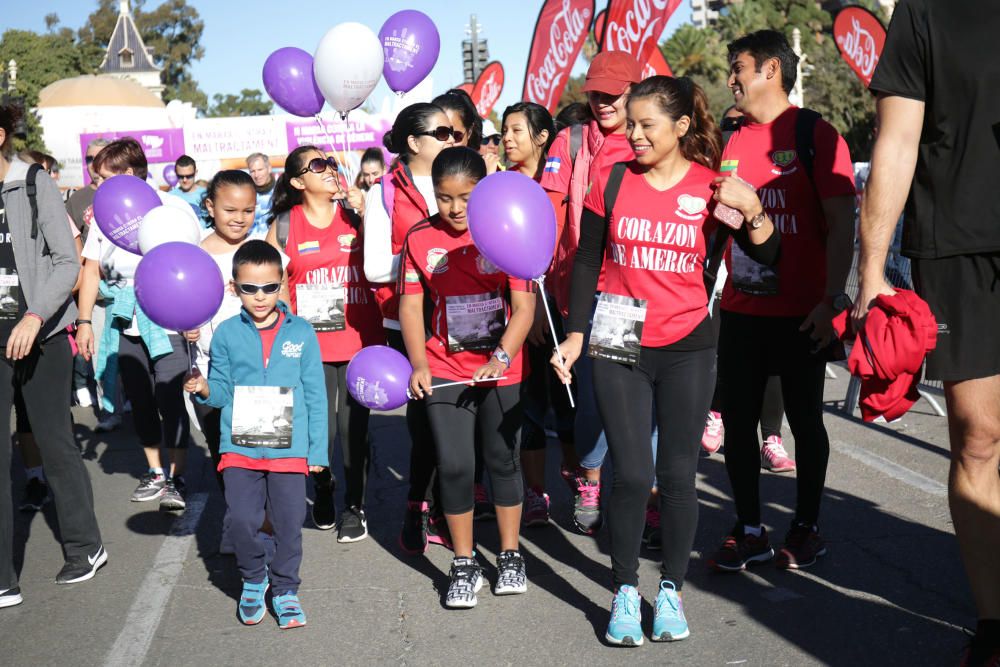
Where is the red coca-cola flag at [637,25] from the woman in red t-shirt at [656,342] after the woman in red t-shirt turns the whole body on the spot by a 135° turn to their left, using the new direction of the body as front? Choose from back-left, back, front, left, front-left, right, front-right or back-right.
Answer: front-left

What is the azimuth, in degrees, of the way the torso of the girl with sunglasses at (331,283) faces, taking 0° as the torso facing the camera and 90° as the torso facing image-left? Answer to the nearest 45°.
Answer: approximately 0°

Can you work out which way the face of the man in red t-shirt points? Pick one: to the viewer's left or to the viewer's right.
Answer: to the viewer's left

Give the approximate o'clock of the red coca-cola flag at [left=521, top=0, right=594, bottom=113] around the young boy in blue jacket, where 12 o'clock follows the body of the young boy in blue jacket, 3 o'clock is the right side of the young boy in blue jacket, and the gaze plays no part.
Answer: The red coca-cola flag is roughly at 7 o'clock from the young boy in blue jacket.

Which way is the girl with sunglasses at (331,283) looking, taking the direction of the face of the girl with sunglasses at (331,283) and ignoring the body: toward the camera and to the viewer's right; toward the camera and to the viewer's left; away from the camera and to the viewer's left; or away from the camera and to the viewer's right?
toward the camera and to the viewer's right

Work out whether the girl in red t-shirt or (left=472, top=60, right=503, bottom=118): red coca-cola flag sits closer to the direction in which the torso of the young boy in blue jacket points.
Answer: the girl in red t-shirt

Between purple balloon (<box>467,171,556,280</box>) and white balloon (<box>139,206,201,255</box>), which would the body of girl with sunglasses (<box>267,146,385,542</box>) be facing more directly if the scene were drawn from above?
the purple balloon

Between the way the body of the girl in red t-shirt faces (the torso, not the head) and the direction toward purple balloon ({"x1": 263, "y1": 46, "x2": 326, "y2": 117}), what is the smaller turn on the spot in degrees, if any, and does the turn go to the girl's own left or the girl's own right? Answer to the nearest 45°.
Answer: approximately 135° to the girl's own right

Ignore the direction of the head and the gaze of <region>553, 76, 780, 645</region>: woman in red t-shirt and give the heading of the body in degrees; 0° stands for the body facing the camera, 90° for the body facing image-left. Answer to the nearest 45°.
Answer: approximately 0°
